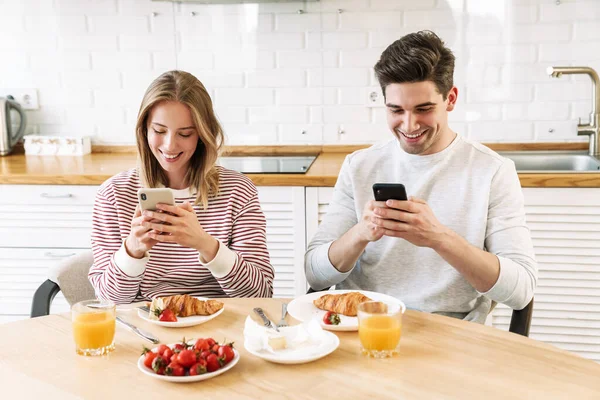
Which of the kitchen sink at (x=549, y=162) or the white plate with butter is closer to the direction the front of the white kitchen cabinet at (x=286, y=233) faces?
the white plate with butter

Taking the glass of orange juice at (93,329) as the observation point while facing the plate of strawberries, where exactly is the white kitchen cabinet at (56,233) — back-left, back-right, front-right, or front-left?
back-left

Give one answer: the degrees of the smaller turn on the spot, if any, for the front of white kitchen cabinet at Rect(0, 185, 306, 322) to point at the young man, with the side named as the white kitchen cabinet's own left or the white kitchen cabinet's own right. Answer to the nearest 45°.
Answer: approximately 45° to the white kitchen cabinet's own left

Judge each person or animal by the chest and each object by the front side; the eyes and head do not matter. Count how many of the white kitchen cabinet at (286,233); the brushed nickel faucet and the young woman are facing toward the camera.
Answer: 2

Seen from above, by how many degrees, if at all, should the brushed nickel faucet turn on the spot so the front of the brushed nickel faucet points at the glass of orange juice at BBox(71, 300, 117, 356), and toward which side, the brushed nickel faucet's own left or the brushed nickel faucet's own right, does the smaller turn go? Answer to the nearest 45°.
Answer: approximately 45° to the brushed nickel faucet's own left

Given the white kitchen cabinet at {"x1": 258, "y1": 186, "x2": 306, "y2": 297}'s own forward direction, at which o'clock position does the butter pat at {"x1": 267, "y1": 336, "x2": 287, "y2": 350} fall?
The butter pat is roughly at 12 o'clock from the white kitchen cabinet.

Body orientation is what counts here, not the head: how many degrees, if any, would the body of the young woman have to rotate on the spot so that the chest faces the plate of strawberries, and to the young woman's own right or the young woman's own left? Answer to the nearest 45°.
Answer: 0° — they already face it

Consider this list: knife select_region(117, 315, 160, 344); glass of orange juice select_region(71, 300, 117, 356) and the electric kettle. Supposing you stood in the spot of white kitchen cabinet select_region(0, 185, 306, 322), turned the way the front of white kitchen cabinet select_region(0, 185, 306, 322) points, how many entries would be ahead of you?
2

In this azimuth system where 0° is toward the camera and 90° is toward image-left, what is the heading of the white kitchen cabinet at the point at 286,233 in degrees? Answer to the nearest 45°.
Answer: approximately 0°

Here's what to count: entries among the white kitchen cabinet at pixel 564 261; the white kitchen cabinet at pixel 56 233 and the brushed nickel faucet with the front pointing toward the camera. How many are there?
2

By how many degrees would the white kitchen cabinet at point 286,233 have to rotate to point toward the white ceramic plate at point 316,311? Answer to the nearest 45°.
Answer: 0° — it already faces it

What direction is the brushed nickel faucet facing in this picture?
to the viewer's left
